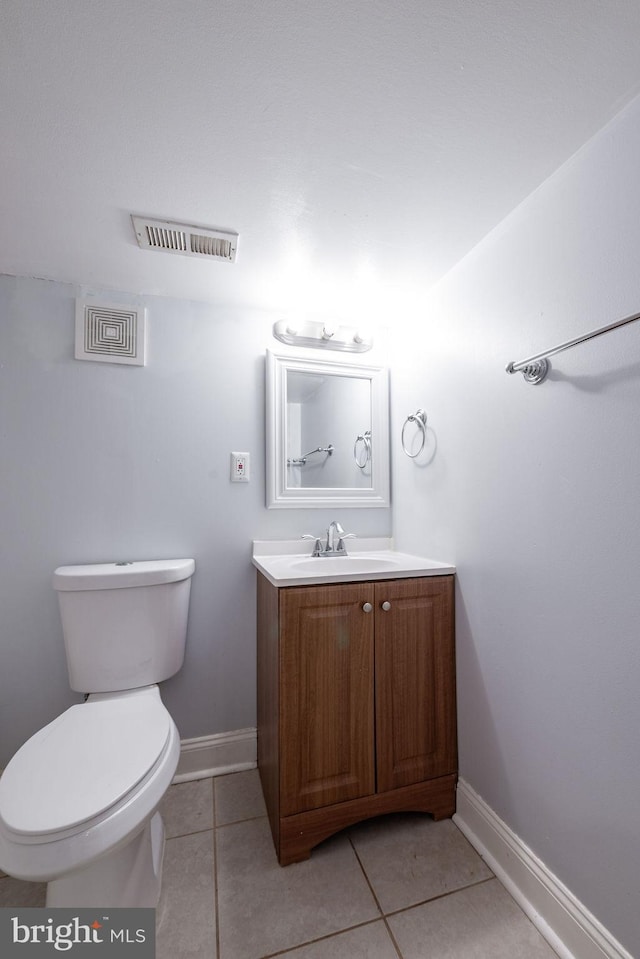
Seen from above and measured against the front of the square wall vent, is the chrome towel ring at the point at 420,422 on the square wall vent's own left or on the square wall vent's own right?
on the square wall vent's own left

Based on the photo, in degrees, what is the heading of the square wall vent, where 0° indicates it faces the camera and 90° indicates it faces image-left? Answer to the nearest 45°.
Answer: approximately 0°

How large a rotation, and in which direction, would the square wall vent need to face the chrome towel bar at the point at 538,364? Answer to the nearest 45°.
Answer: approximately 45° to its left

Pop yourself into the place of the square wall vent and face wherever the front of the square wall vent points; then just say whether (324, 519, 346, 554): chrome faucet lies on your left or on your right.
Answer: on your left

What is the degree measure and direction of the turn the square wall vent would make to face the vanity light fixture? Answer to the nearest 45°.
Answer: approximately 90° to its left
